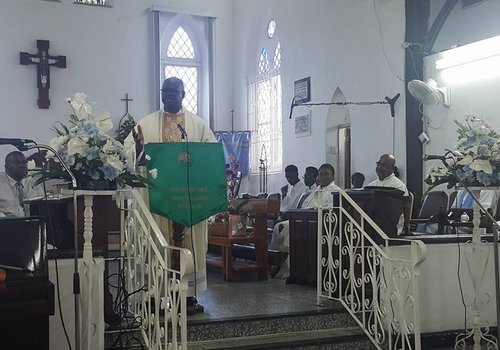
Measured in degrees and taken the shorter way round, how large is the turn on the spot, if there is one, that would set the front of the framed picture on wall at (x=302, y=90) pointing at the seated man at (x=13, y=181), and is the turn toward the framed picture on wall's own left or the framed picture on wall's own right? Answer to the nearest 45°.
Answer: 0° — it already faces them

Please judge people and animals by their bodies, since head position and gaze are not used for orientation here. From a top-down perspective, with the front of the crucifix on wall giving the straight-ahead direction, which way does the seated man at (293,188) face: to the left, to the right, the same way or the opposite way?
to the right

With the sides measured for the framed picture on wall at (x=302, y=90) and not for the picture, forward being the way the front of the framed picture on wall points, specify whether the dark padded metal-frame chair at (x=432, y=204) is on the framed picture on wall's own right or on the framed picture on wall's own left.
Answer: on the framed picture on wall's own left

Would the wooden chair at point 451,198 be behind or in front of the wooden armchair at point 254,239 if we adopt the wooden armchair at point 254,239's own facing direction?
behind

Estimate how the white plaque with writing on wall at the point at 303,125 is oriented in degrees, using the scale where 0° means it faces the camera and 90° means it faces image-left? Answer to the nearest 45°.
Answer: approximately 45°

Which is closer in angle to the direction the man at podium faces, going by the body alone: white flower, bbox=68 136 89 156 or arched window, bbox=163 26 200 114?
the white flower

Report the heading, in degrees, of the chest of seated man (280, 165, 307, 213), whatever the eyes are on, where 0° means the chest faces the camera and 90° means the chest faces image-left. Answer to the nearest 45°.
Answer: approximately 45°

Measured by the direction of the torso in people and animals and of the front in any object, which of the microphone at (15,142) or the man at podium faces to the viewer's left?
the microphone
